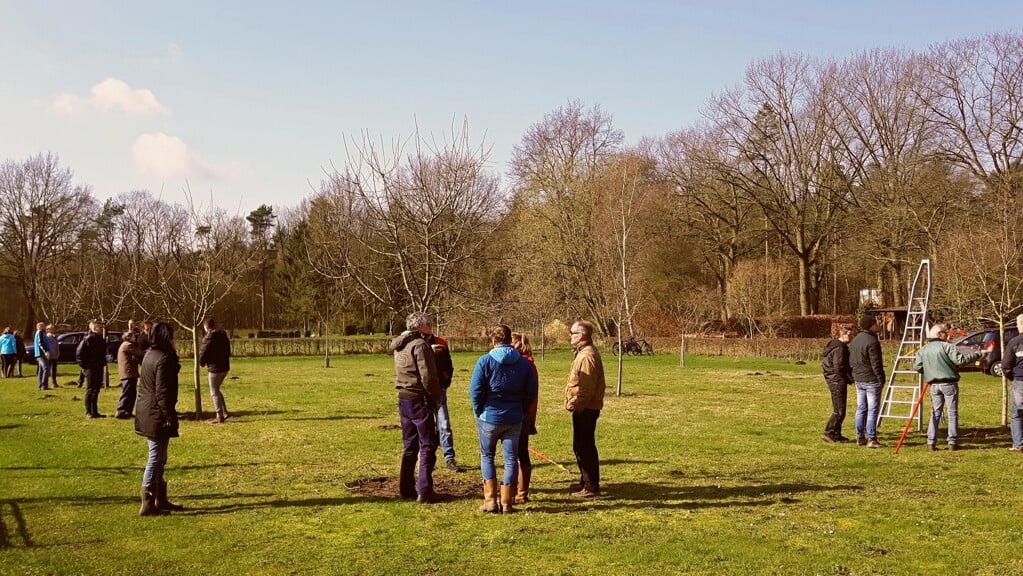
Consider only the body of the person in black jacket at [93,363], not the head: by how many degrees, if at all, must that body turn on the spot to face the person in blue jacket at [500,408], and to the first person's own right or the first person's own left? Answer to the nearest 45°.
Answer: approximately 90° to the first person's own right

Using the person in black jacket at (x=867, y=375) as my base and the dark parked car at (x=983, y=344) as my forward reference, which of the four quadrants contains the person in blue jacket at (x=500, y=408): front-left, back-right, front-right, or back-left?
back-left

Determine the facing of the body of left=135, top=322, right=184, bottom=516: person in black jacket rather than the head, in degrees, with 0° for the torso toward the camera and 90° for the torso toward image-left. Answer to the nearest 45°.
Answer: approximately 225°

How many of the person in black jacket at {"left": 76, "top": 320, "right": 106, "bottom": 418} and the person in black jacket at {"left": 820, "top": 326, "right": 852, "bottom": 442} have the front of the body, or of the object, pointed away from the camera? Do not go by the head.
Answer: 0

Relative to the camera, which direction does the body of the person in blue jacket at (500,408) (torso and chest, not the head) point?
away from the camera

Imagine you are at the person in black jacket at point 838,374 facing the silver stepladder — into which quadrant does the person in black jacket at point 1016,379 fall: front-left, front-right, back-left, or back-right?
front-right

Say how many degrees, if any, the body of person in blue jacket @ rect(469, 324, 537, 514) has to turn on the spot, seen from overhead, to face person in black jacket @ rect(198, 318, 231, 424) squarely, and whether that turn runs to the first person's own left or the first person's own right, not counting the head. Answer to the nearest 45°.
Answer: approximately 45° to the first person's own left

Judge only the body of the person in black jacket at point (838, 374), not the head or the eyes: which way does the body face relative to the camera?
to the viewer's right

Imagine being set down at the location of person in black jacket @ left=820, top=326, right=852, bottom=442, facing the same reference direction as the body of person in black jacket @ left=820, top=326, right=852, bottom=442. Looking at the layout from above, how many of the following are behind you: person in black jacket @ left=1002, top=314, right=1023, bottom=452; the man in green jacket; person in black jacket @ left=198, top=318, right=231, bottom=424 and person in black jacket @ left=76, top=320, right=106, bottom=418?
2

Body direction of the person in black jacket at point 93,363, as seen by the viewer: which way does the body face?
to the viewer's right

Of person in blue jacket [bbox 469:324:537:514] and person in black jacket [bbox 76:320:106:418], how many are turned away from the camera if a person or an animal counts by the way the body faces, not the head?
1

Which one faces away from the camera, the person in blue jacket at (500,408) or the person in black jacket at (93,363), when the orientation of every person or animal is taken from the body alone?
the person in blue jacket

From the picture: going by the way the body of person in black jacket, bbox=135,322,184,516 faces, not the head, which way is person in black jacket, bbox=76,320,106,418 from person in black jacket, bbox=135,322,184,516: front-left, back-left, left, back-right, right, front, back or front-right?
front-left

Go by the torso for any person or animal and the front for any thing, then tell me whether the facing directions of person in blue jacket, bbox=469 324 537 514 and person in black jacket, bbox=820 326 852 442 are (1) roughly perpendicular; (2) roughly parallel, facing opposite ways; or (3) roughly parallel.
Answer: roughly perpendicular
